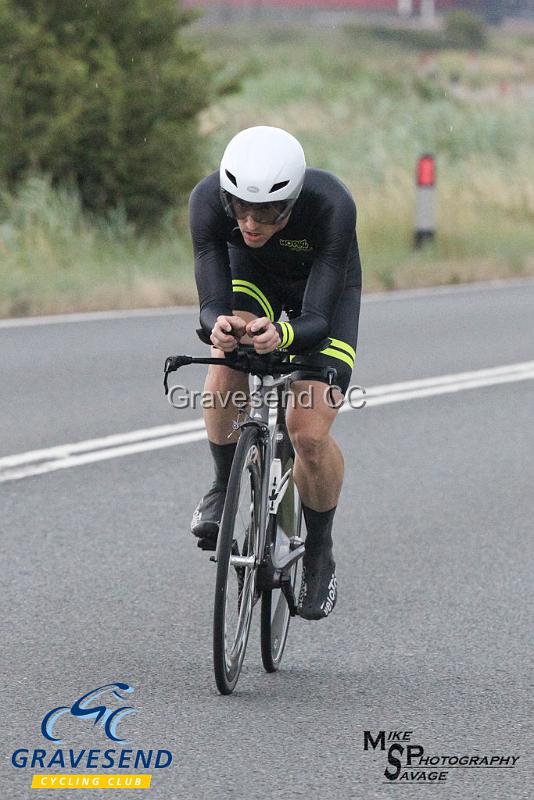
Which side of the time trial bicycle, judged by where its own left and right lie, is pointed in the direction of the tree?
back

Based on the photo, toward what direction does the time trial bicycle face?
toward the camera

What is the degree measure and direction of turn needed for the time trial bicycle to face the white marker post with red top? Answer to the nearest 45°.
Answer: approximately 180°

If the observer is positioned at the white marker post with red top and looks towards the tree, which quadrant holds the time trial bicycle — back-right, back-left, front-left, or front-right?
front-left
